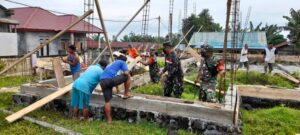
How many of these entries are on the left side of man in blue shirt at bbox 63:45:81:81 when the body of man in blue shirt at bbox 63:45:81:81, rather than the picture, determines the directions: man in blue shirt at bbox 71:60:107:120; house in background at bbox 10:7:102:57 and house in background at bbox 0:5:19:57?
1

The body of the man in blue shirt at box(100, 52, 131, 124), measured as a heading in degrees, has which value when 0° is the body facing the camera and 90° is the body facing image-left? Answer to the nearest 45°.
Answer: approximately 225°

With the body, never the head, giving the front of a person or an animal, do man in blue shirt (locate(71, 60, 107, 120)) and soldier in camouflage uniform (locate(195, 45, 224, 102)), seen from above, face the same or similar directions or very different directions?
very different directions

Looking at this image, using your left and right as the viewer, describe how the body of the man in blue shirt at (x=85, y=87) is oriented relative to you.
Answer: facing away from the viewer and to the right of the viewer

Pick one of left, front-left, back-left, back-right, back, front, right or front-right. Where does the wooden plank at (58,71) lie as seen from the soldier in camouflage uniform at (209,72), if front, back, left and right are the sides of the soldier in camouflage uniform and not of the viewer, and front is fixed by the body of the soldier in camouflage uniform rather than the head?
front-right

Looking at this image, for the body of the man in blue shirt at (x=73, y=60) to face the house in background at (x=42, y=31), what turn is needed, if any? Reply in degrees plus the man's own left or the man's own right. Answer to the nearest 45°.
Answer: approximately 90° to the man's own right

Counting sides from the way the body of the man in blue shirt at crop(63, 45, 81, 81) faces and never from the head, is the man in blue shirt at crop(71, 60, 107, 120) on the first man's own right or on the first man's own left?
on the first man's own left

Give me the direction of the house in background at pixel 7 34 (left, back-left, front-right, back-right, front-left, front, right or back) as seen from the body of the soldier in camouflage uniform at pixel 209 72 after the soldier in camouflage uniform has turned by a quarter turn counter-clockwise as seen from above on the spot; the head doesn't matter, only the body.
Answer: back

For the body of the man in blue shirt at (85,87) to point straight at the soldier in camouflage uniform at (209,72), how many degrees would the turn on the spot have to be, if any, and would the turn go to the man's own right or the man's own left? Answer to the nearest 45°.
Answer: approximately 45° to the man's own right

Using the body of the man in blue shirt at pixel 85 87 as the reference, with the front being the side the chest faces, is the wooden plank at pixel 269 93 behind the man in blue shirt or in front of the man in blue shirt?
in front
